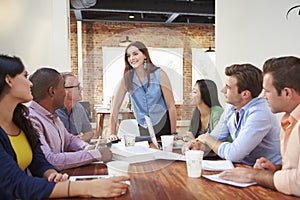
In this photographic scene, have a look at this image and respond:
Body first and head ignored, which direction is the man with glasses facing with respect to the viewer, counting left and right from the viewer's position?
facing to the right of the viewer

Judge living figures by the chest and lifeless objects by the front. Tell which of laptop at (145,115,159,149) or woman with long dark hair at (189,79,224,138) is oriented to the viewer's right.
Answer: the laptop

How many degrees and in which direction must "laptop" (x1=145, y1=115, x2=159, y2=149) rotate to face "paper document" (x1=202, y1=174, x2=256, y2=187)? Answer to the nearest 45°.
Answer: approximately 45° to its right

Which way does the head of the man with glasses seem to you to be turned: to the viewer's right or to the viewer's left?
to the viewer's right

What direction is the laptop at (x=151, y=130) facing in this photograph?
to the viewer's right

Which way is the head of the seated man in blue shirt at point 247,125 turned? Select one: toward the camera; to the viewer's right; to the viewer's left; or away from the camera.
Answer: to the viewer's left

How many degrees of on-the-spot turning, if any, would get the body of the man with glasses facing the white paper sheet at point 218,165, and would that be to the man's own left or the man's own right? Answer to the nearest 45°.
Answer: approximately 45° to the man's own right

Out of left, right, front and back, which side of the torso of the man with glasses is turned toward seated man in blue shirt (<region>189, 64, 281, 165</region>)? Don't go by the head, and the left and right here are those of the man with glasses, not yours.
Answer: front
